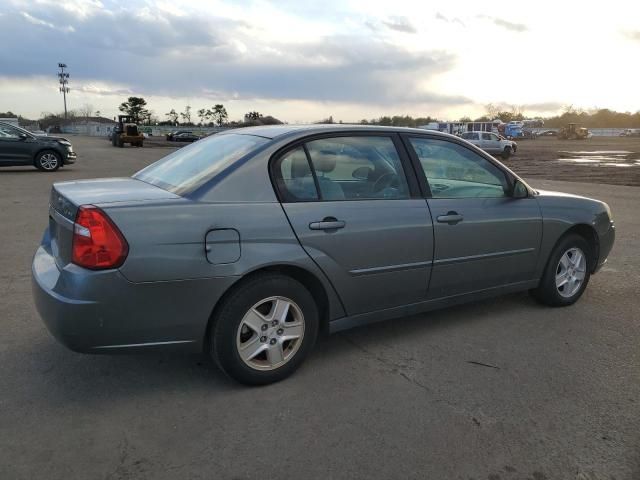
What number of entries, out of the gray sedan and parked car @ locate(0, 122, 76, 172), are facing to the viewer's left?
0

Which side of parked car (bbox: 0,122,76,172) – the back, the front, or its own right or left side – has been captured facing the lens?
right

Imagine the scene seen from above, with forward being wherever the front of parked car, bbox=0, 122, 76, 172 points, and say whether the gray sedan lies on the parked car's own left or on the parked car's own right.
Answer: on the parked car's own right

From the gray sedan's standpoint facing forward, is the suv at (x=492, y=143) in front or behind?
in front

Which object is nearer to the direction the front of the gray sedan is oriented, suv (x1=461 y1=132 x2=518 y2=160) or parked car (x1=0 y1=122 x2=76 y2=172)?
the suv

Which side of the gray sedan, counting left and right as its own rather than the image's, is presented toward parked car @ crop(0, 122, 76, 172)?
left

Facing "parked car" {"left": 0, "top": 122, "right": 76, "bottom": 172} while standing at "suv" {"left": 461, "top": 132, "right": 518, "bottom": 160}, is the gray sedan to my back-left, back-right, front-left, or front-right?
front-left

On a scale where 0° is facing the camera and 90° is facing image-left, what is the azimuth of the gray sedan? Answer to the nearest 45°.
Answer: approximately 225°

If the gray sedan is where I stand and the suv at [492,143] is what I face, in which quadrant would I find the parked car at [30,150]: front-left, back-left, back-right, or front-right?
front-left

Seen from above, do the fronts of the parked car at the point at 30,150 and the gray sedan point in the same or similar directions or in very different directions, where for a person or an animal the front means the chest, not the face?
same or similar directions

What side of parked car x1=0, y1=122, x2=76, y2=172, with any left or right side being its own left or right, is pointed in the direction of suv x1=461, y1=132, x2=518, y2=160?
front
